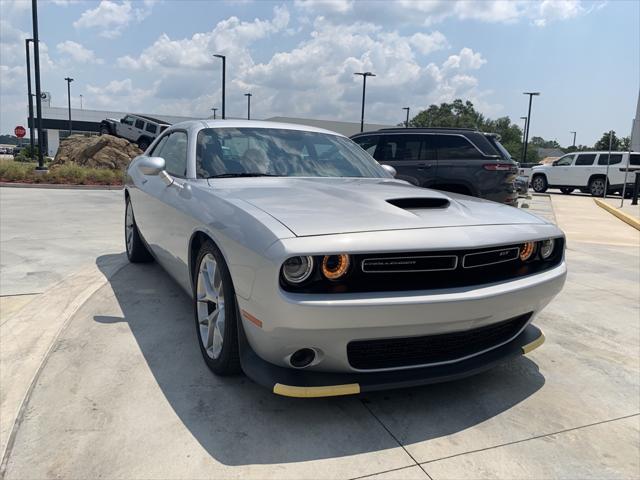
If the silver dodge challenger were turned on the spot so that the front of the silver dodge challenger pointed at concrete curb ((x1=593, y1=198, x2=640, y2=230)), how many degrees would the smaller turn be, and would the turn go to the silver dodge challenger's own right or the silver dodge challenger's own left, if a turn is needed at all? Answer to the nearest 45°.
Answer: approximately 90° to the silver dodge challenger's own left

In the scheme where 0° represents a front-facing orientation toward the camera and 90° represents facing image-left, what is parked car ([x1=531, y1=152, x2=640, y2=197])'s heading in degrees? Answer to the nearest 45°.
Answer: approximately 135°

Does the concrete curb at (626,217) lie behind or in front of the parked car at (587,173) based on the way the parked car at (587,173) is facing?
behind

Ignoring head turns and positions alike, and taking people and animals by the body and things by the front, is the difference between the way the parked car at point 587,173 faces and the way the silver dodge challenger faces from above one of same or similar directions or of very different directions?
very different directions

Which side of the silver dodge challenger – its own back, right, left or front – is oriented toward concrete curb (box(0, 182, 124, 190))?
back

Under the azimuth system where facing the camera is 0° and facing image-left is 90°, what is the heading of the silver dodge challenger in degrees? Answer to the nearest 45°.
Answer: approximately 315°

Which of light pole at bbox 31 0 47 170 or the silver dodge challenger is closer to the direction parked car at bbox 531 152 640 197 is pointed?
the light pole

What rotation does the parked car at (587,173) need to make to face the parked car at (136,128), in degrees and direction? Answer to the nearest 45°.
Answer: approximately 45° to its left
